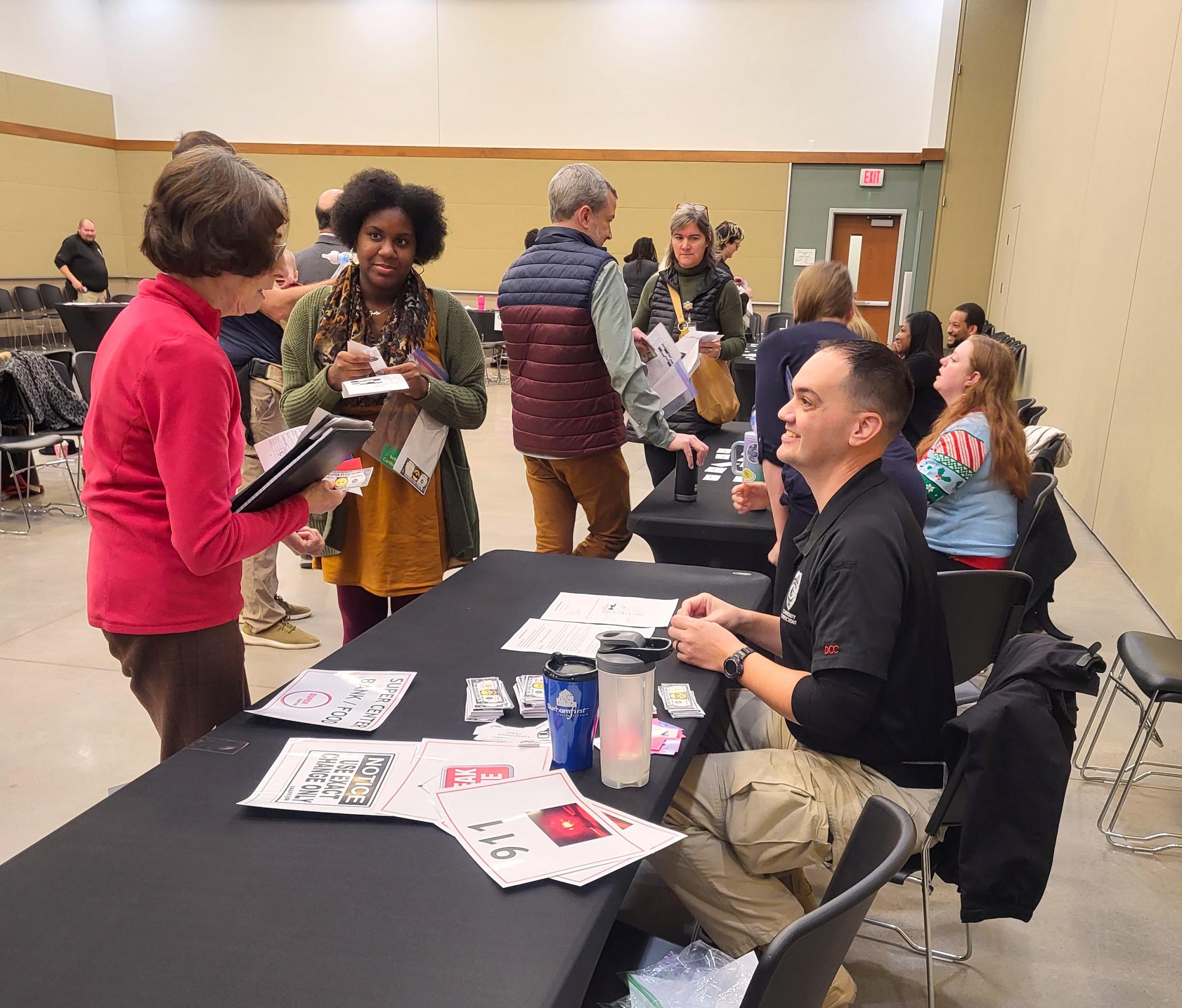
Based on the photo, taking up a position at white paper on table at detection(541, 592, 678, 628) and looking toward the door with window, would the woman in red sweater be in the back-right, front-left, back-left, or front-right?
back-left

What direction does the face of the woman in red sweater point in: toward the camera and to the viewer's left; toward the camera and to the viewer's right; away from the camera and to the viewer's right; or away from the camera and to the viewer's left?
away from the camera and to the viewer's right

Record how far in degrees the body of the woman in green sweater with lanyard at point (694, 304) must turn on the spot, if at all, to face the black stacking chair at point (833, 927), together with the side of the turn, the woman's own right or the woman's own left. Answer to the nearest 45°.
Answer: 0° — they already face it

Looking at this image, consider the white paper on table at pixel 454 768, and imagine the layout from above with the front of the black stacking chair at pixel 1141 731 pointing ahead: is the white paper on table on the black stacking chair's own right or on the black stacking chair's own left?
on the black stacking chair's own left

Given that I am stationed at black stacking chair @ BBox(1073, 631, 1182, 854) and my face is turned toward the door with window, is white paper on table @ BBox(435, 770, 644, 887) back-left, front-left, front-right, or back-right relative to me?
back-left

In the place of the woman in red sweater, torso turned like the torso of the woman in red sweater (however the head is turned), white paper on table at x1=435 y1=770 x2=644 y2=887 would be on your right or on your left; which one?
on your right

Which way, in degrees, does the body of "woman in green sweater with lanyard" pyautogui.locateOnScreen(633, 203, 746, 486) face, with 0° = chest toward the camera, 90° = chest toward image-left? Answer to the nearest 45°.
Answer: approximately 0°

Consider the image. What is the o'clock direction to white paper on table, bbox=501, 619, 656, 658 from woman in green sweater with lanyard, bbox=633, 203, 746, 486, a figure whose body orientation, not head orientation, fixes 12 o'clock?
The white paper on table is roughly at 12 o'clock from the woman in green sweater with lanyard.

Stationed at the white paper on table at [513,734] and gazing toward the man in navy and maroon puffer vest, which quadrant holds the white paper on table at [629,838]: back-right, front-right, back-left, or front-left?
back-right

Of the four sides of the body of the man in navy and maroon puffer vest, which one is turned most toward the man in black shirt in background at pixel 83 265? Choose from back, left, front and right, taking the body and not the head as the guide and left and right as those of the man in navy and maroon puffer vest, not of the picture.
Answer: left

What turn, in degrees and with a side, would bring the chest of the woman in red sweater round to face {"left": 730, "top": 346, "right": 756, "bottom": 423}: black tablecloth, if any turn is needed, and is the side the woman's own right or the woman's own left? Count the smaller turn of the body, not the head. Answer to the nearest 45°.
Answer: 0° — they already face it

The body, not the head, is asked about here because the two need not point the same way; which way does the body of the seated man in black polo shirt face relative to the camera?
to the viewer's left
